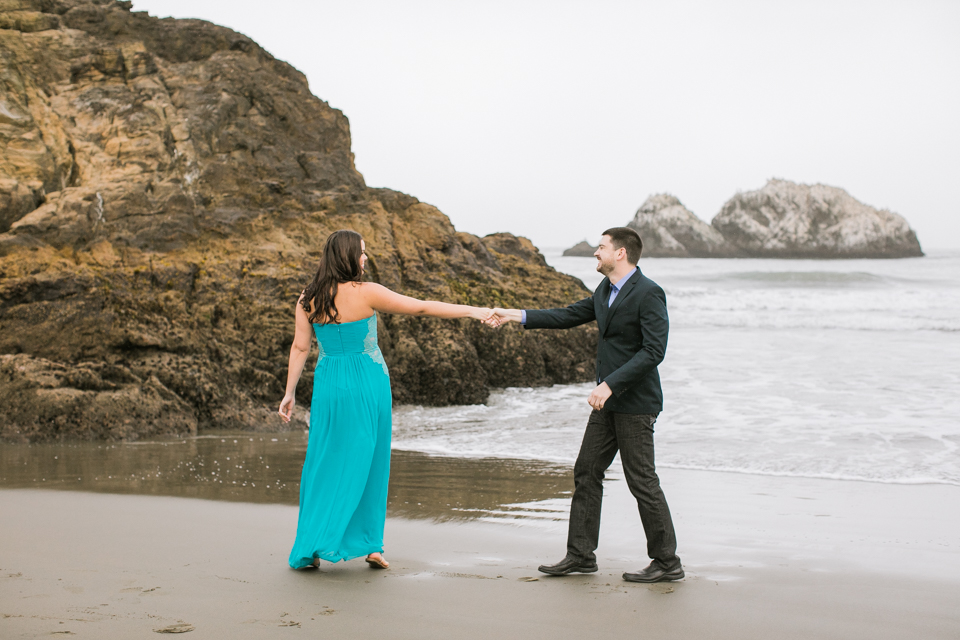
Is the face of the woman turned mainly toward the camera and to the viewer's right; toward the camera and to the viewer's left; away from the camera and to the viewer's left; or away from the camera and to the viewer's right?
away from the camera and to the viewer's right

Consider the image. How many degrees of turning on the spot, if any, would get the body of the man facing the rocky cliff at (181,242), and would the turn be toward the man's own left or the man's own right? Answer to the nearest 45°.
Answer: approximately 45° to the man's own right

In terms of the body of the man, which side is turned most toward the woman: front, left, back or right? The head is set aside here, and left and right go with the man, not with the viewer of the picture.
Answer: front

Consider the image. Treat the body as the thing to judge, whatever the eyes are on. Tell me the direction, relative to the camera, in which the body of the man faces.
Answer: to the viewer's left

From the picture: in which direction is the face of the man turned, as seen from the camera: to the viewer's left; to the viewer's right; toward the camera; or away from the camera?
to the viewer's left

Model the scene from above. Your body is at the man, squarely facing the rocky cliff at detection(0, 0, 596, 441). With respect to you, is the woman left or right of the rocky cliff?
left

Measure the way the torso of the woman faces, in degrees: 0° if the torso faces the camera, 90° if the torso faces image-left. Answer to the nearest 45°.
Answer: approximately 225°

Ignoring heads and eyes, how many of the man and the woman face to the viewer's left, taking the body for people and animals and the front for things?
1

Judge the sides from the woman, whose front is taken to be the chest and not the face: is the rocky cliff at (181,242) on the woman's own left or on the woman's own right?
on the woman's own left

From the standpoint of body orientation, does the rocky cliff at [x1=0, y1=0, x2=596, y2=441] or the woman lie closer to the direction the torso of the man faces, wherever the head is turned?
the woman
